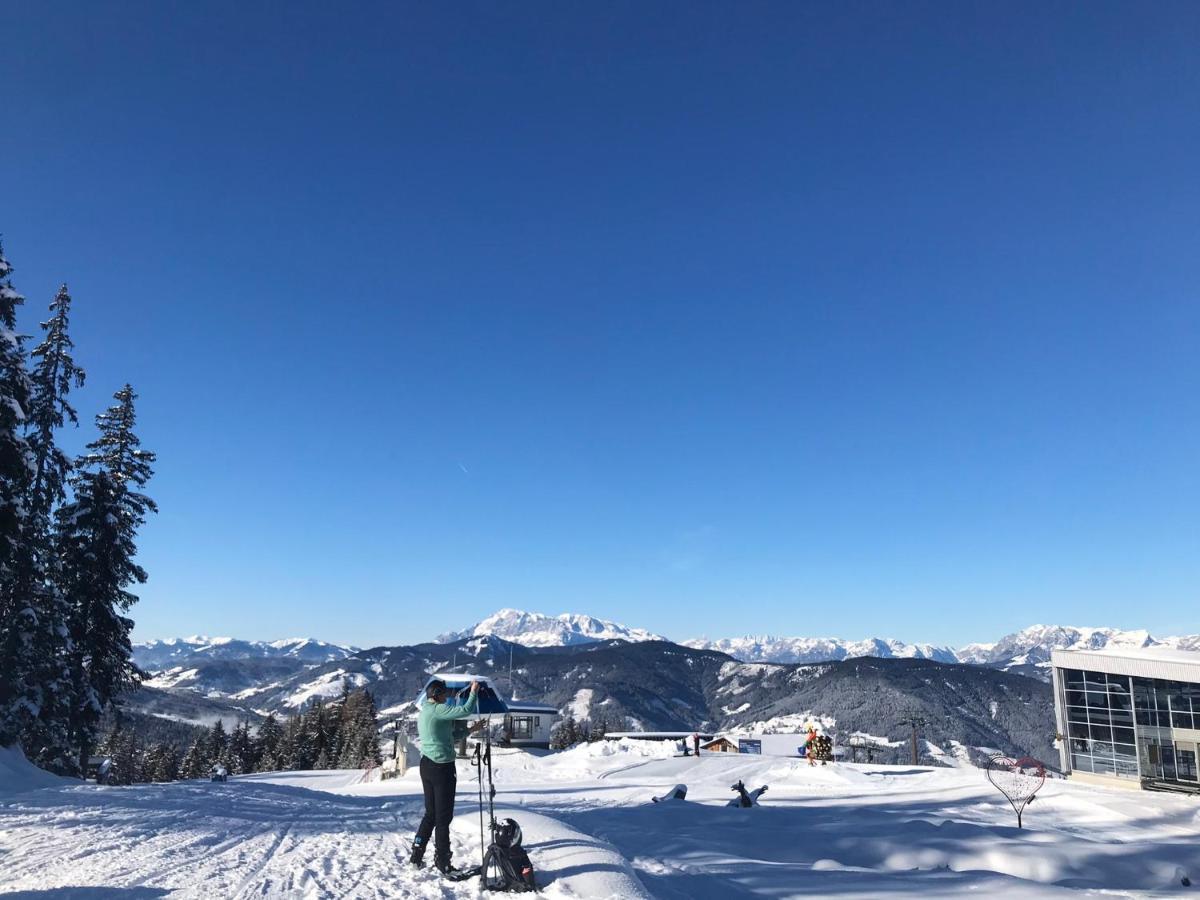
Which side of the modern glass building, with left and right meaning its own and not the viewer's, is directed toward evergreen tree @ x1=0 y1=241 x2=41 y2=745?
front

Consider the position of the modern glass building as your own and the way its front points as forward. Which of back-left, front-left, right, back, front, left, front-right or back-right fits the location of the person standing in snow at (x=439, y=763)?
front-left

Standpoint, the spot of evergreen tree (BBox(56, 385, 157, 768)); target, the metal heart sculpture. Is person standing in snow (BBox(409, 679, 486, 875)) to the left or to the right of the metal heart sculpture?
right

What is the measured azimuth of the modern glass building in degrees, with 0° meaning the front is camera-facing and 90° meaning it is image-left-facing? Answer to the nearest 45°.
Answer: approximately 45°

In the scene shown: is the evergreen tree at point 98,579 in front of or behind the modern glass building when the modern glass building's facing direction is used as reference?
in front

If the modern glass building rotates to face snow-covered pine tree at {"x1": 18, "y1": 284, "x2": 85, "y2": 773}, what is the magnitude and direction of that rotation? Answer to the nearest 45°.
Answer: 0° — it already faces it

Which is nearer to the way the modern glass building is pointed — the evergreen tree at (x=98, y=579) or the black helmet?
the evergreen tree

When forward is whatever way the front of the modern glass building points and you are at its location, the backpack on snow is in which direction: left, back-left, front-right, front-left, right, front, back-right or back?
front-left
